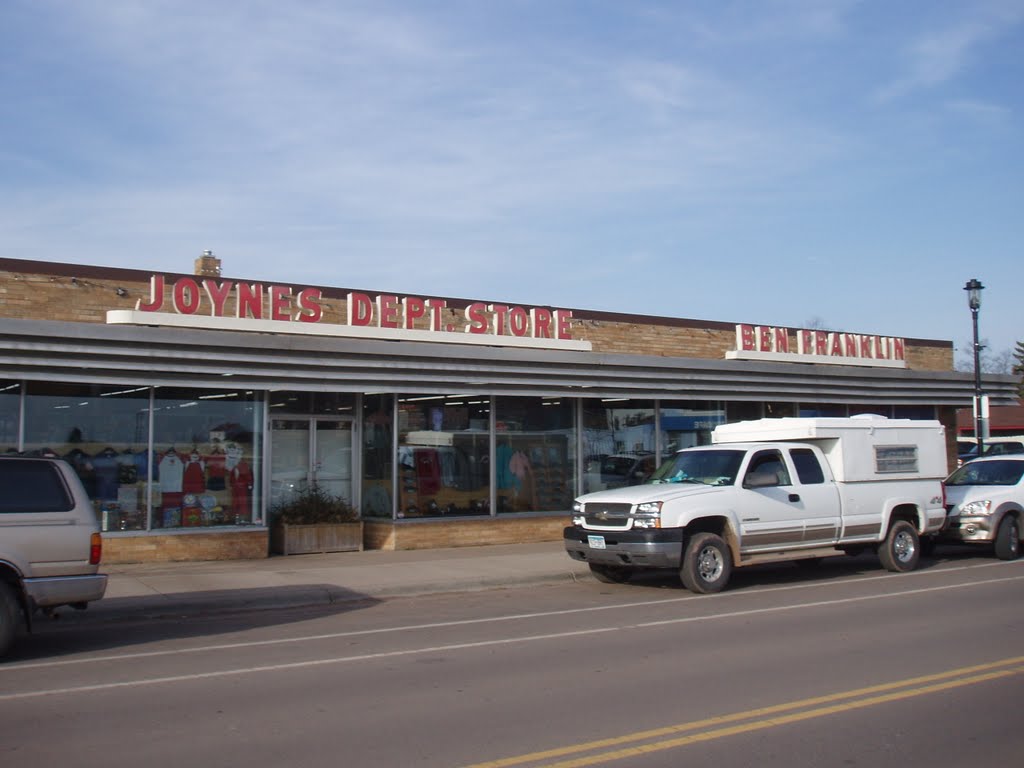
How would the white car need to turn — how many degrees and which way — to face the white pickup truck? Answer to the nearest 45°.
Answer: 0° — it already faces it

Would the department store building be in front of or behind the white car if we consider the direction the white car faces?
in front

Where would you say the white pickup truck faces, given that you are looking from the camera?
facing the viewer and to the left of the viewer

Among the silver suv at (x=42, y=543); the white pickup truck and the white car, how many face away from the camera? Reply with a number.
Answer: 0

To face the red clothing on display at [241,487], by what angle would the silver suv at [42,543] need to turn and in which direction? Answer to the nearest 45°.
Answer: approximately 135° to its right

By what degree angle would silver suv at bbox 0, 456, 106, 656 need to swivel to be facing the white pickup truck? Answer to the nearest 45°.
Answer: approximately 180°

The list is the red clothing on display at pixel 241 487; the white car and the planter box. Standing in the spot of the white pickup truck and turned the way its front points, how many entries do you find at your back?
1

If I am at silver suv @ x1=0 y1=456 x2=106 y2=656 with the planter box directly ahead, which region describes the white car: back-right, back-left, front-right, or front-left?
front-right

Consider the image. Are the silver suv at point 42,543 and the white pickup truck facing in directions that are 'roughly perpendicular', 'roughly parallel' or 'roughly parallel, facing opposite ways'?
roughly parallel

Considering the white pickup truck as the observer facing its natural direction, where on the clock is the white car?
The white car is roughly at 6 o'clock from the white pickup truck.

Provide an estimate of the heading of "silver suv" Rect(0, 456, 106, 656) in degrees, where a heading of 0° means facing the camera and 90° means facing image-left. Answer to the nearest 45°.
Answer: approximately 90°

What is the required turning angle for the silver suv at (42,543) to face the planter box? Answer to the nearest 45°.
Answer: approximately 135° to its right

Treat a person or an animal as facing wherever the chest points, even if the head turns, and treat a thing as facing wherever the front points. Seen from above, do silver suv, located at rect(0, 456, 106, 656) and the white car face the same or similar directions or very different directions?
same or similar directions

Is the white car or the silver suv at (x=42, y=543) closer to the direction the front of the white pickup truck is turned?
the silver suv
